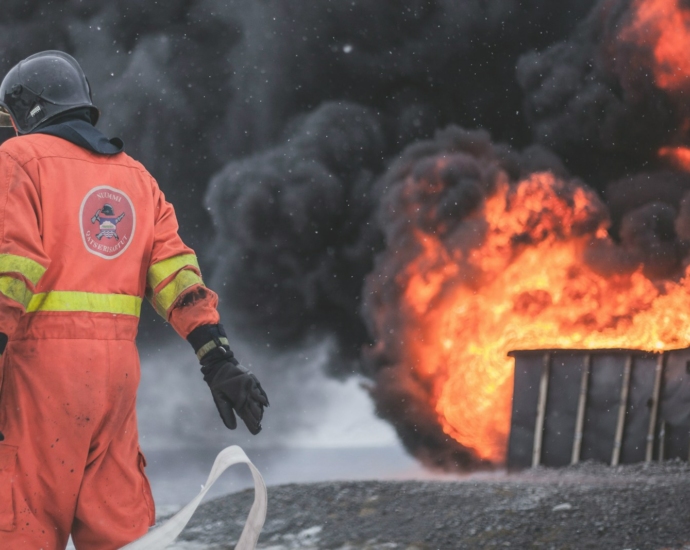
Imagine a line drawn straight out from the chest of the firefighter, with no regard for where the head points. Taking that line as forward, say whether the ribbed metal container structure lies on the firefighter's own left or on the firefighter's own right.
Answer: on the firefighter's own right

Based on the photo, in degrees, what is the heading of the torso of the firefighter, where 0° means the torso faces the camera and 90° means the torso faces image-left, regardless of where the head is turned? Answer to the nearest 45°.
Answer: approximately 135°

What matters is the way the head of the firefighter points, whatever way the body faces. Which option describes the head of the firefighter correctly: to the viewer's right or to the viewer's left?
to the viewer's left
